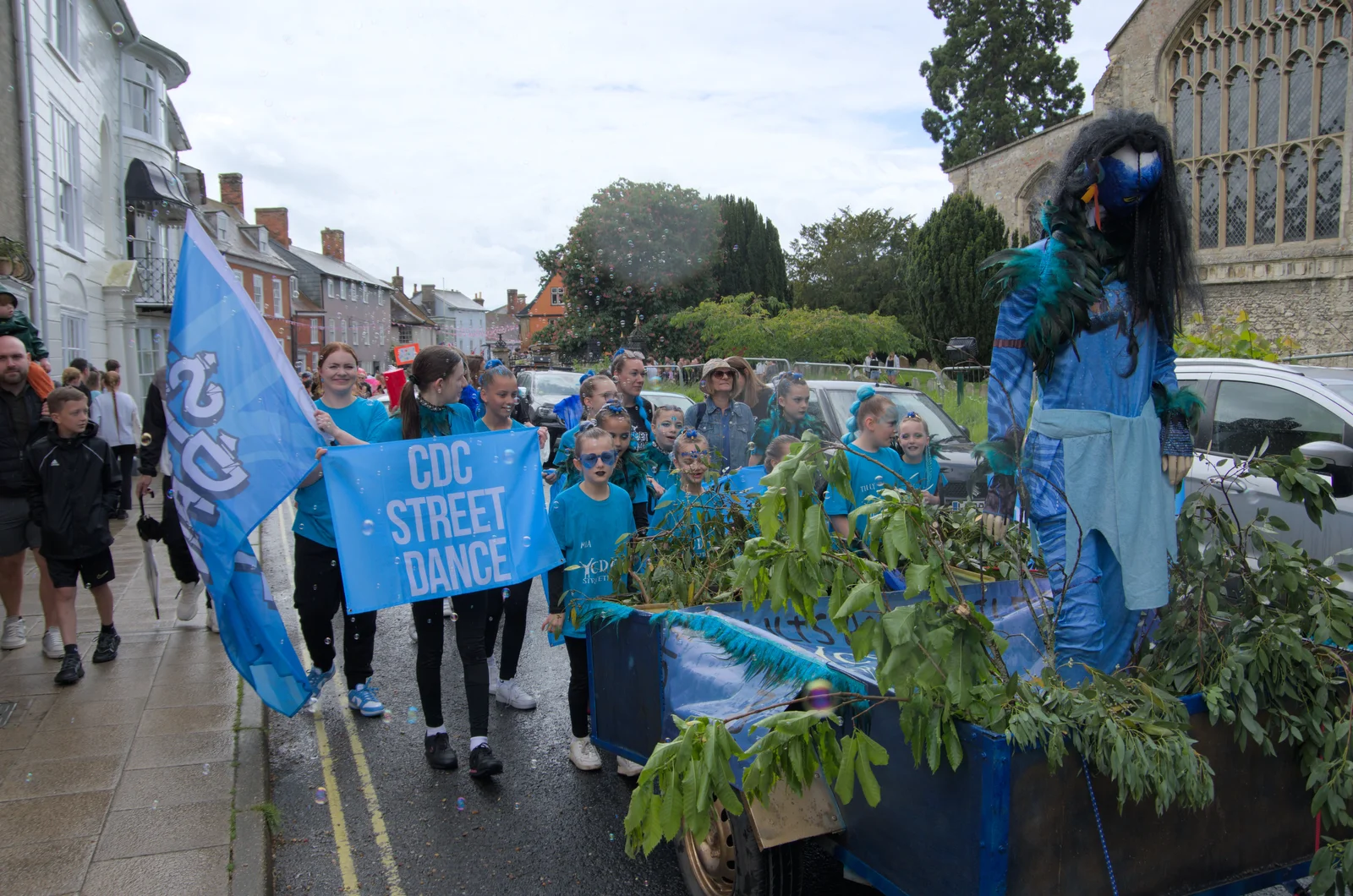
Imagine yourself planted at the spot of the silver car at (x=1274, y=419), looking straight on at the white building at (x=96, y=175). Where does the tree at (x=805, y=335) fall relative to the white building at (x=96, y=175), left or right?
right

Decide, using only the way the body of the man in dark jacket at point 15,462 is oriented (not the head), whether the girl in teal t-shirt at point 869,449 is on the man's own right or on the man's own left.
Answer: on the man's own left

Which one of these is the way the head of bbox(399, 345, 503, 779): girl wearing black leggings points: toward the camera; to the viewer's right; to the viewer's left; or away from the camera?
to the viewer's right

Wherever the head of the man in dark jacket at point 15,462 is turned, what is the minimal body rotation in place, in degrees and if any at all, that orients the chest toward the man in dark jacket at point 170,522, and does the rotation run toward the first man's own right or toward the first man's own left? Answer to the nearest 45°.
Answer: approximately 135° to the first man's own left

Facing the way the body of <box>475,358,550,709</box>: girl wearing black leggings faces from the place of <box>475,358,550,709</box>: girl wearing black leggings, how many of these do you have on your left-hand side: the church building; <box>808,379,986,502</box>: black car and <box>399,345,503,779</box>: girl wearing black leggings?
2

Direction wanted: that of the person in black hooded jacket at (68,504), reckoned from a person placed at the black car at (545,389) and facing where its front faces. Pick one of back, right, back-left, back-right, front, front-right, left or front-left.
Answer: front-right
